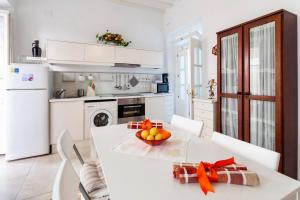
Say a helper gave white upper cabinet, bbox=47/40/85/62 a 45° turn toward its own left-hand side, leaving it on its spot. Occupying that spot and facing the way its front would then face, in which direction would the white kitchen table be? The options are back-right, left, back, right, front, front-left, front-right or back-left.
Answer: front-right

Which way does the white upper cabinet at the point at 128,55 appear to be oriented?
toward the camera

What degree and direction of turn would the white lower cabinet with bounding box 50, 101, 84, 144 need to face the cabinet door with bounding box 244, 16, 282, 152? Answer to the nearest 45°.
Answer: approximately 45° to its left

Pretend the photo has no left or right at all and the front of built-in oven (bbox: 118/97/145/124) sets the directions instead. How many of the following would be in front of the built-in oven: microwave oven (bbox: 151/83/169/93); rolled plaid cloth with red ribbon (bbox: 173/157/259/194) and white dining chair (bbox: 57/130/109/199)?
2

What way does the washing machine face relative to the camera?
toward the camera

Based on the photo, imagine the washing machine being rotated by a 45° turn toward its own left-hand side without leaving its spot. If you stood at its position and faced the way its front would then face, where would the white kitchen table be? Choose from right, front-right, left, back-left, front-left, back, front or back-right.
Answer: front-right

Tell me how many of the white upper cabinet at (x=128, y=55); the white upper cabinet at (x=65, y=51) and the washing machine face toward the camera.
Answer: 3

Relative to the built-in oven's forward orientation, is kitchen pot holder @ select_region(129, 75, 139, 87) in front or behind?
behind

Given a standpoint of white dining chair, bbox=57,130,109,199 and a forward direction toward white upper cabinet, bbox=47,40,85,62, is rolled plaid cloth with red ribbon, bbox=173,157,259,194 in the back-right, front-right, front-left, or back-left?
back-right
